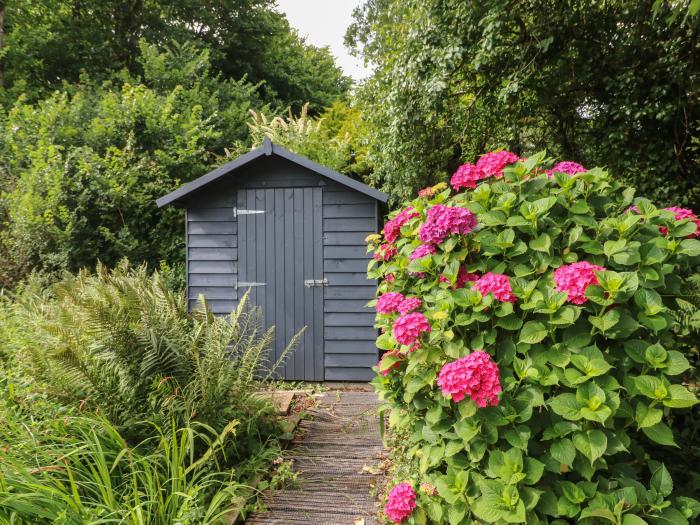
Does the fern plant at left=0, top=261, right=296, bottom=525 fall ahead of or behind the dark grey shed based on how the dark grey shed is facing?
ahead

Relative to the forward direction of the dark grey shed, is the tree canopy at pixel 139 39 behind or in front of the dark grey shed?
behind

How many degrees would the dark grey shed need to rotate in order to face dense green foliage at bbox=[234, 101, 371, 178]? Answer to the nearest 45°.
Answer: approximately 180°

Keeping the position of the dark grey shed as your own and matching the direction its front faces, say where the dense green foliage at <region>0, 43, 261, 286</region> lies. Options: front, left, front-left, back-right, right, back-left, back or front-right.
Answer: back-right

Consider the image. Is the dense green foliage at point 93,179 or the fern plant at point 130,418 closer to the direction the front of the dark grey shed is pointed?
the fern plant

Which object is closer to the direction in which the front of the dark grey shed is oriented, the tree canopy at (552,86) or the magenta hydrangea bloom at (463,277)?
the magenta hydrangea bloom

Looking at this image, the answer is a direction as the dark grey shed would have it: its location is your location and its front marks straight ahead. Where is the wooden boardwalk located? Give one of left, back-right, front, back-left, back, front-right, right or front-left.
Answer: front

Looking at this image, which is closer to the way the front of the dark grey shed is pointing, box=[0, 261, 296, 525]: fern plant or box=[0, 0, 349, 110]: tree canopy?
the fern plant

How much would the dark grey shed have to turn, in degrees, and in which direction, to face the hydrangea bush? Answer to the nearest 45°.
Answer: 0° — it already faces it

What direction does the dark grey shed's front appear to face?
toward the camera

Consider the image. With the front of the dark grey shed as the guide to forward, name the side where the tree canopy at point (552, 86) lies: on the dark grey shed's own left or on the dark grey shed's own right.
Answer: on the dark grey shed's own left
